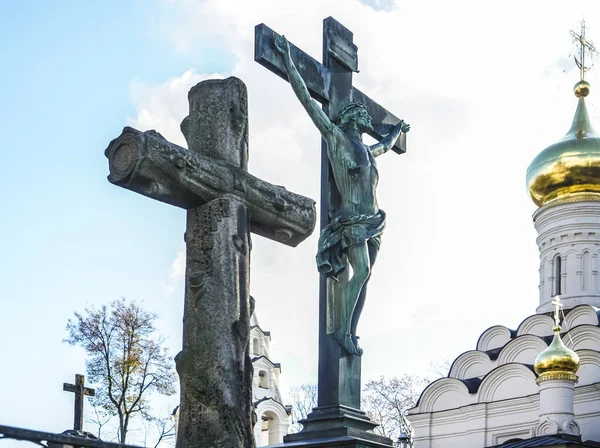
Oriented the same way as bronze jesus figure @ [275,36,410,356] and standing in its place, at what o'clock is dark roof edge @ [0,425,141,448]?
The dark roof edge is roughly at 2 o'clock from the bronze jesus figure.

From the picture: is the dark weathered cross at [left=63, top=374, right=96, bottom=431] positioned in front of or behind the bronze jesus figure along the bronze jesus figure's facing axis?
behind

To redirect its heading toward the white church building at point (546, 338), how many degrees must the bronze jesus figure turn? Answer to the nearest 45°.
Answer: approximately 135° to its left

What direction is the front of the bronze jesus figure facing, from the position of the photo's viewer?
facing the viewer and to the right of the viewer

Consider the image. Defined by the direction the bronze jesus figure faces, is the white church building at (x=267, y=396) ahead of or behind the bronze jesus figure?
behind
